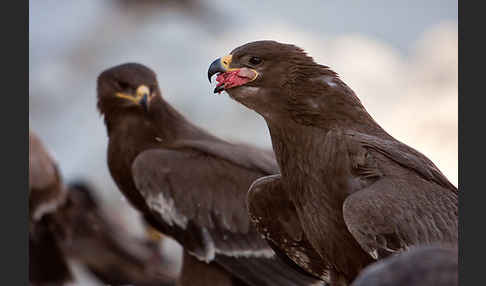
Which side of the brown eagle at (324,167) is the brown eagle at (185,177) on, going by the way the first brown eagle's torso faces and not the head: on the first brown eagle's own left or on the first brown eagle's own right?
on the first brown eagle's own right

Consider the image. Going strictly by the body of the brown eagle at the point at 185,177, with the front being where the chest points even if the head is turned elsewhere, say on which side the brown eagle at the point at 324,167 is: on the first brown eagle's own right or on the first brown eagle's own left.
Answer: on the first brown eagle's own left

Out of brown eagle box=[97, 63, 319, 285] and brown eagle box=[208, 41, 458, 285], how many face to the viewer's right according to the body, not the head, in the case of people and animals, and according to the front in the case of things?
0

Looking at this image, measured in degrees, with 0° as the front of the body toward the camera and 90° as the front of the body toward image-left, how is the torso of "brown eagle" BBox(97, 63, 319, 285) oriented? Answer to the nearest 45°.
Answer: approximately 90°

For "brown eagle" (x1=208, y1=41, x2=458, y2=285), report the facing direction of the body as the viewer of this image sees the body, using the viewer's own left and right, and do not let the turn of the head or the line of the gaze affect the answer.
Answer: facing the viewer and to the left of the viewer
